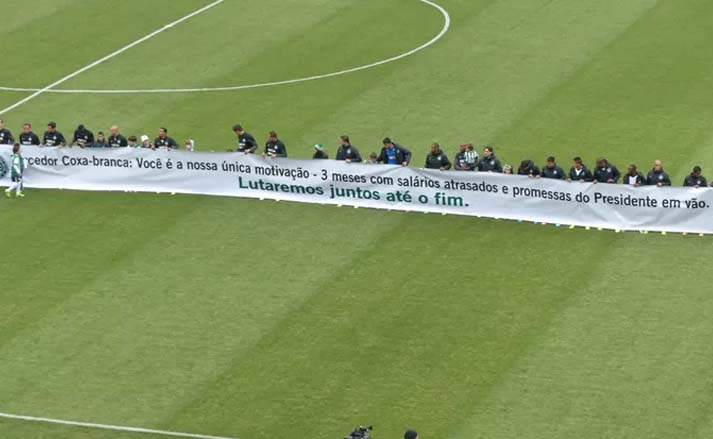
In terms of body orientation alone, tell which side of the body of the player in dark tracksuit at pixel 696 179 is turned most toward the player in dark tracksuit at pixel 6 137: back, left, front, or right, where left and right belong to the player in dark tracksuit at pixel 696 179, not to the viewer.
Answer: right

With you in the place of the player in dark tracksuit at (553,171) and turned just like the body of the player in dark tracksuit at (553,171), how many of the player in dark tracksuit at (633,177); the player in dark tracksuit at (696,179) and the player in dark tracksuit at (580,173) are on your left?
3

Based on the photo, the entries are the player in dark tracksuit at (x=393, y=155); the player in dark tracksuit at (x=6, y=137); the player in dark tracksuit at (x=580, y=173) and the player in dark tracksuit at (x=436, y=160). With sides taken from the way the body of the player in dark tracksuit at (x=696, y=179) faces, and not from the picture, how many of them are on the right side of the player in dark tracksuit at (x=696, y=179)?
4

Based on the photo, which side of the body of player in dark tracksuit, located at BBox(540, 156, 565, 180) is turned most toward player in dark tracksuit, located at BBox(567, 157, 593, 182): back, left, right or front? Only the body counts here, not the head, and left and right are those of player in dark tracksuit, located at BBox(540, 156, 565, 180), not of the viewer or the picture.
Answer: left

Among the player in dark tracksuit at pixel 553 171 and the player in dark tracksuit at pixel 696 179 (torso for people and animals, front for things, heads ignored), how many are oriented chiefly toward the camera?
2

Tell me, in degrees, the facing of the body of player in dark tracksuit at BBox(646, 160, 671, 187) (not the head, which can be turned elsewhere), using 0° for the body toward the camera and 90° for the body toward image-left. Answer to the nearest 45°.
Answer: approximately 0°

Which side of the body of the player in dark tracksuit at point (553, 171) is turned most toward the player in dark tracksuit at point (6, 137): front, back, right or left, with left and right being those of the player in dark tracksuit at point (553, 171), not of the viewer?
right

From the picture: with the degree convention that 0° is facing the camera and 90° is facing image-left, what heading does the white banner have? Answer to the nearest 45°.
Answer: approximately 0°

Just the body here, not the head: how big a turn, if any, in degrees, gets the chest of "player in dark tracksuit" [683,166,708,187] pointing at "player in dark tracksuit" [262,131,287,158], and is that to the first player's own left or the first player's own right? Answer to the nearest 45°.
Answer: approximately 90° to the first player's own right
